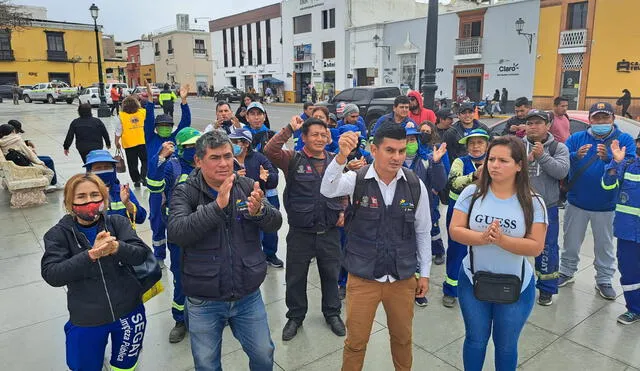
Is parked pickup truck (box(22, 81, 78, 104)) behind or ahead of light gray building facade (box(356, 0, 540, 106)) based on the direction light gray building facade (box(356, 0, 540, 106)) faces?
ahead

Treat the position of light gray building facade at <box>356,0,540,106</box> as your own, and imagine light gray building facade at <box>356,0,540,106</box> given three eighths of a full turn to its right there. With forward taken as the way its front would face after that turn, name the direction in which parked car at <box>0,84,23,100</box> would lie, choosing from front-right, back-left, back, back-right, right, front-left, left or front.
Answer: left

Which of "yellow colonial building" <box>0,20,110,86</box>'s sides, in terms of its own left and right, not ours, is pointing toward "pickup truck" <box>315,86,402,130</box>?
front

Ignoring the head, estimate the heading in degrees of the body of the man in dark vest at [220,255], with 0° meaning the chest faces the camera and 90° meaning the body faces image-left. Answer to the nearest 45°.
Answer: approximately 315°

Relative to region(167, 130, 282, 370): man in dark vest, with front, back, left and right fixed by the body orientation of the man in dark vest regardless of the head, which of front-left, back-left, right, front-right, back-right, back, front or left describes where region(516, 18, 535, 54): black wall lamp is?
left

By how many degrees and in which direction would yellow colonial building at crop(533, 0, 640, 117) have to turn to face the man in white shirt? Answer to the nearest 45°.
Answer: approximately 45° to its left

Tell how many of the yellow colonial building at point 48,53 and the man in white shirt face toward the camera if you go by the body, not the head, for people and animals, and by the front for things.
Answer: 2

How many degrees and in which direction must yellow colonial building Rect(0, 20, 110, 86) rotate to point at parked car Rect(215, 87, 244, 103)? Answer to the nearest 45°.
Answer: approximately 45° to its left

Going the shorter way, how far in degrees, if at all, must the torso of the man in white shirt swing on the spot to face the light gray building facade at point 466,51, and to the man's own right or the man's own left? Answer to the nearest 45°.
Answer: approximately 180°

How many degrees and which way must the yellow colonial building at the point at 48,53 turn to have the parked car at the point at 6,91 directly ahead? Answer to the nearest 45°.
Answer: approximately 45° to its right

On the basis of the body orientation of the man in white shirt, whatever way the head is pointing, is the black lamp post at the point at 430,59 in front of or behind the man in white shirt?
behind

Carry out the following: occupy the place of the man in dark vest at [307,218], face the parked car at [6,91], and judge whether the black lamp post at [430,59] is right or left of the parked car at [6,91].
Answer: right

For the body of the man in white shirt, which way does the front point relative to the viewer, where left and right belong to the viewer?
facing the viewer

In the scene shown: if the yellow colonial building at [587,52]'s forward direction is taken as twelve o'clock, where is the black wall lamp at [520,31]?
The black wall lamp is roughly at 2 o'clock from the yellow colonial building.

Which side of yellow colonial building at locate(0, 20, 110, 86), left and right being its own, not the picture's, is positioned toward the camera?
front

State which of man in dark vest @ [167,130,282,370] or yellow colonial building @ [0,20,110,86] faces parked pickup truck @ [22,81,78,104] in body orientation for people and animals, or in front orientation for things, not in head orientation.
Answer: the yellow colonial building

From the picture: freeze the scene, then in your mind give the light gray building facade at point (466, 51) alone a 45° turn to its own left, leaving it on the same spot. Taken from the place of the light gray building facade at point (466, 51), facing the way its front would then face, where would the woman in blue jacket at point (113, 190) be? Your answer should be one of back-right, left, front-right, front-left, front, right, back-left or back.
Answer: front

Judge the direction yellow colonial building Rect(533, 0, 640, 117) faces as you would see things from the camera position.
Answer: facing the viewer and to the left of the viewer
